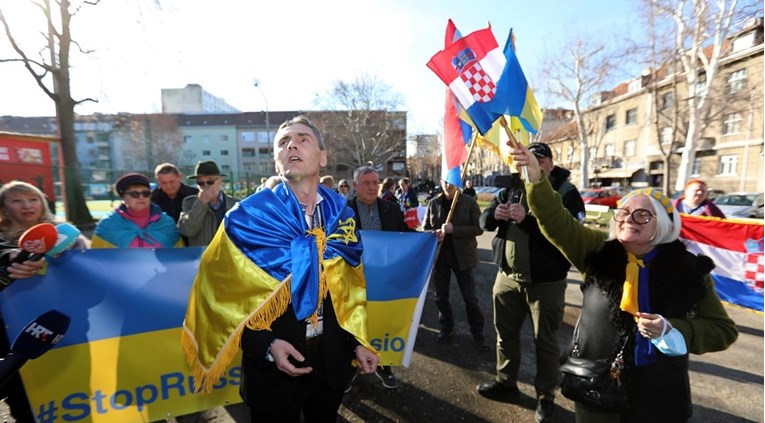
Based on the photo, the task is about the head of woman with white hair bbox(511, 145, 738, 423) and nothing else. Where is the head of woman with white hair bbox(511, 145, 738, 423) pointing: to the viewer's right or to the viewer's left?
to the viewer's left

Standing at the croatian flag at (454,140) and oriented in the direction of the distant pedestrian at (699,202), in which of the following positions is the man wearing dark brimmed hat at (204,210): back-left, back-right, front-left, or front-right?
back-left

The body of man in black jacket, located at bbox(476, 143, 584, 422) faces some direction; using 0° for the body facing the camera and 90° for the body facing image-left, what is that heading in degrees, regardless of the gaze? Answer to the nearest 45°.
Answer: approximately 45°

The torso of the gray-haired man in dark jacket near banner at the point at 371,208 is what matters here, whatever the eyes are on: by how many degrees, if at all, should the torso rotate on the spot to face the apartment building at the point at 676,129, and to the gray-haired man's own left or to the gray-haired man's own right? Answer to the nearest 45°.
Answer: approximately 135° to the gray-haired man's own left

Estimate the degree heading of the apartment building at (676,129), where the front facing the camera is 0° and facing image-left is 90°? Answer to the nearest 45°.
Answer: approximately 45°

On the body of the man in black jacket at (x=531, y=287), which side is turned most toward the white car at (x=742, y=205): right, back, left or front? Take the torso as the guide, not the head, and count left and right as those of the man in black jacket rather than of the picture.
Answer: back

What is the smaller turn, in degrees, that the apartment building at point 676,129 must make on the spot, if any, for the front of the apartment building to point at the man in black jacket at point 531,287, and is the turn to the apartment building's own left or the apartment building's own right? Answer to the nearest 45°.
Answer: approximately 45° to the apartment building's own left

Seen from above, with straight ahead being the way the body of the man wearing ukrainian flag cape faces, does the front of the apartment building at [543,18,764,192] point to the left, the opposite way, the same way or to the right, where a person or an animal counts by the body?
to the right

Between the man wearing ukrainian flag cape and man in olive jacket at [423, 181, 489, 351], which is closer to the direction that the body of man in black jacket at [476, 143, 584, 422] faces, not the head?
the man wearing ukrainian flag cape

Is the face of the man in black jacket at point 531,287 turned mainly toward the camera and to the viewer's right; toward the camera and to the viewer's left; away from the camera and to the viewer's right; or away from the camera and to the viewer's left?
toward the camera and to the viewer's left

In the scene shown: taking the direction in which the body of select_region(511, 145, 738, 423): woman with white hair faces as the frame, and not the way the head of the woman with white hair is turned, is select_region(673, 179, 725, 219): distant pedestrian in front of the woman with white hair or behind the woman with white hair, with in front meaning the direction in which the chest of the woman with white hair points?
behind

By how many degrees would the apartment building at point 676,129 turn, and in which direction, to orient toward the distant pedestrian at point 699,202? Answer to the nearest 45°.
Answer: approximately 45° to its left
